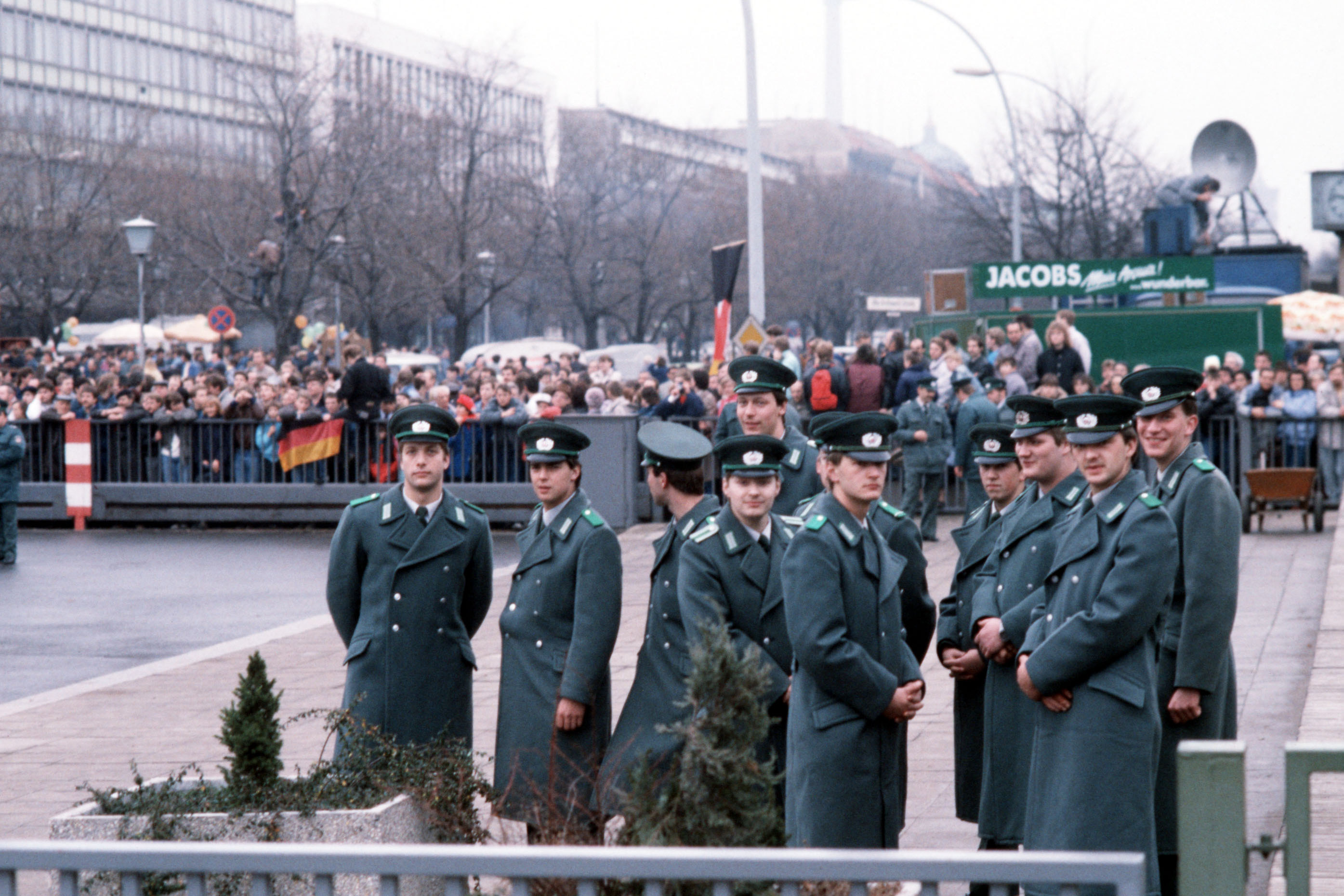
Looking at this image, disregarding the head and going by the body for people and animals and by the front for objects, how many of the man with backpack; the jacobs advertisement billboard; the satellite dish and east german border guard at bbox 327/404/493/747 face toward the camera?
3

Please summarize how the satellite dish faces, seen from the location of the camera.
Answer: facing the viewer

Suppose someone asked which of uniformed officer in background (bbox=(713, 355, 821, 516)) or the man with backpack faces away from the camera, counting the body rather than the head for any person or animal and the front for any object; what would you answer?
the man with backpack

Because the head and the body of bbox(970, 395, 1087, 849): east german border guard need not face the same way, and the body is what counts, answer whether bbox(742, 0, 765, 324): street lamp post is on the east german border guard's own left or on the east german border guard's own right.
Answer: on the east german border guard's own right

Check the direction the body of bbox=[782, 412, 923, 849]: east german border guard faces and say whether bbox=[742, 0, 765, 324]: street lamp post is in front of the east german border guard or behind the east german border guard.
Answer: behind

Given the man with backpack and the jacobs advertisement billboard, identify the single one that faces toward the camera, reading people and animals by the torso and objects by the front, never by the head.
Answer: the jacobs advertisement billboard

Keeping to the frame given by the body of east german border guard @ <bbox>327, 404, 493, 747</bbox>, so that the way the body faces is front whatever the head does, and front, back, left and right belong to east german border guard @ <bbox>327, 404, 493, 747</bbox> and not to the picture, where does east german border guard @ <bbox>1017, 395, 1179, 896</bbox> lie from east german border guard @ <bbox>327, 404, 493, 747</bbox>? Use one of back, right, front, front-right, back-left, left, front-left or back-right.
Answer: front-left

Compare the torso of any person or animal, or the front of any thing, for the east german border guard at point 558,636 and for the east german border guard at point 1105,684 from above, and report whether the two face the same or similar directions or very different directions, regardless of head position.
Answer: same or similar directions

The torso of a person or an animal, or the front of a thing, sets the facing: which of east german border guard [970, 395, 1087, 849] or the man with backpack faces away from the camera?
the man with backpack

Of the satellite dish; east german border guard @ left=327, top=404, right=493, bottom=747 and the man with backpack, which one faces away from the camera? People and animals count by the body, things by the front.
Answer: the man with backpack

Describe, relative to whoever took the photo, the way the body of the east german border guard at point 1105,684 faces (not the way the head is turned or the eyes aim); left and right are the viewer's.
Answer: facing the viewer and to the left of the viewer

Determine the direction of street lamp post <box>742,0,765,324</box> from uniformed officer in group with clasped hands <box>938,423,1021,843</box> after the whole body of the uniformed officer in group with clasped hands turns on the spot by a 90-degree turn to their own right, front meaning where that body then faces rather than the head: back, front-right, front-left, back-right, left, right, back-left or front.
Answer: front-right

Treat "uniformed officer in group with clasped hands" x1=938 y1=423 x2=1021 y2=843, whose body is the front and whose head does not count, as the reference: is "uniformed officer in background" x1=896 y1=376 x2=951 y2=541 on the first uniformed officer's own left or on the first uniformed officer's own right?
on the first uniformed officer's own right

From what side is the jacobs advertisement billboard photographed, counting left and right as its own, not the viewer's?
front

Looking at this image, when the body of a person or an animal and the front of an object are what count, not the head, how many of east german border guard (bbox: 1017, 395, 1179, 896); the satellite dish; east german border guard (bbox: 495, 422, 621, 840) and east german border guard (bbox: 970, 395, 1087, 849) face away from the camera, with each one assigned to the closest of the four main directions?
0

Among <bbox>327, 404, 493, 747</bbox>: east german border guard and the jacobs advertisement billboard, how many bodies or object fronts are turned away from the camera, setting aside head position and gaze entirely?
0

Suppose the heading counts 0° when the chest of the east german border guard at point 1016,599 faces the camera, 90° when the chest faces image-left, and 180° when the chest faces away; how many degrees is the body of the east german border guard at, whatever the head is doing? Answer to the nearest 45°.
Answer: approximately 45°

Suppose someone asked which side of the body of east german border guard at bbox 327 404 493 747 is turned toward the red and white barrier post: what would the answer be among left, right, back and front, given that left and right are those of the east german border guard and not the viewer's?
back
